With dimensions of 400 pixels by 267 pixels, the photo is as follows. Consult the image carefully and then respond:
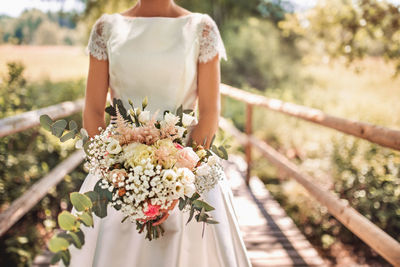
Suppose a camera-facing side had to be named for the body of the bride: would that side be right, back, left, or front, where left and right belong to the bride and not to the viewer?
front
